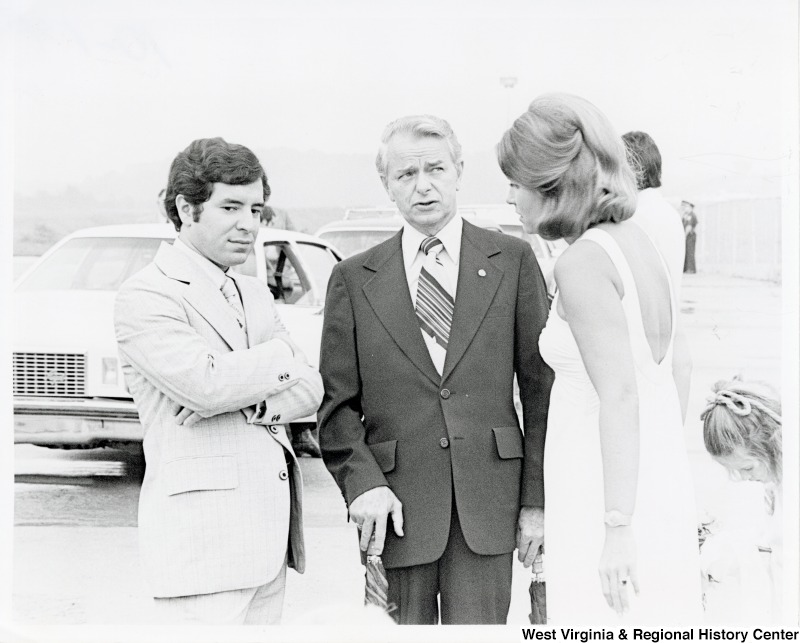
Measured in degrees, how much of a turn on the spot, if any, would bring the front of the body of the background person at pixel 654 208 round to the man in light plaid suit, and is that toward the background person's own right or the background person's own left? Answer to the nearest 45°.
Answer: approximately 135° to the background person's own left

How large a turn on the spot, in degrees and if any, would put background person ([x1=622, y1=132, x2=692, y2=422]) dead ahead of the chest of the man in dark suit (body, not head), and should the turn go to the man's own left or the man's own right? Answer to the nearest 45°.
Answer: approximately 135° to the man's own left

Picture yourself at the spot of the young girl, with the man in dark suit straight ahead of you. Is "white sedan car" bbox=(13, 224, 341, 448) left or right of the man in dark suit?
right

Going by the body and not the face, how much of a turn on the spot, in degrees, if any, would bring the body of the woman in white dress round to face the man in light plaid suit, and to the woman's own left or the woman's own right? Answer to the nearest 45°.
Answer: approximately 45° to the woman's own left

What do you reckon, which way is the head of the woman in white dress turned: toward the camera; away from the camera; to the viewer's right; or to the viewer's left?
to the viewer's left

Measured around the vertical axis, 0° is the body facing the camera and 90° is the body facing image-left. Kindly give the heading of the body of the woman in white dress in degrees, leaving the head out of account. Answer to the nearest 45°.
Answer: approximately 135°

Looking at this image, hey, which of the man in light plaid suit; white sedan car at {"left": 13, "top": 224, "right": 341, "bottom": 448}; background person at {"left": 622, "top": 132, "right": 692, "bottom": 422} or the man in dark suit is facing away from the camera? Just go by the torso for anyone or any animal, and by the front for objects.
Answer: the background person

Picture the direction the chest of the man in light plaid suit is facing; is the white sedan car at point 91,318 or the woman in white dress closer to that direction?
the woman in white dress

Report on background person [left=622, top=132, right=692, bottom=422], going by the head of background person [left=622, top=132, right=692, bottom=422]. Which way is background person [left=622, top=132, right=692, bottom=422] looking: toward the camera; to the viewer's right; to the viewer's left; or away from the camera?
away from the camera

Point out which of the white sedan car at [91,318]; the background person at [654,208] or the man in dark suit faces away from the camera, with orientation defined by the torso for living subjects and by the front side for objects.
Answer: the background person
